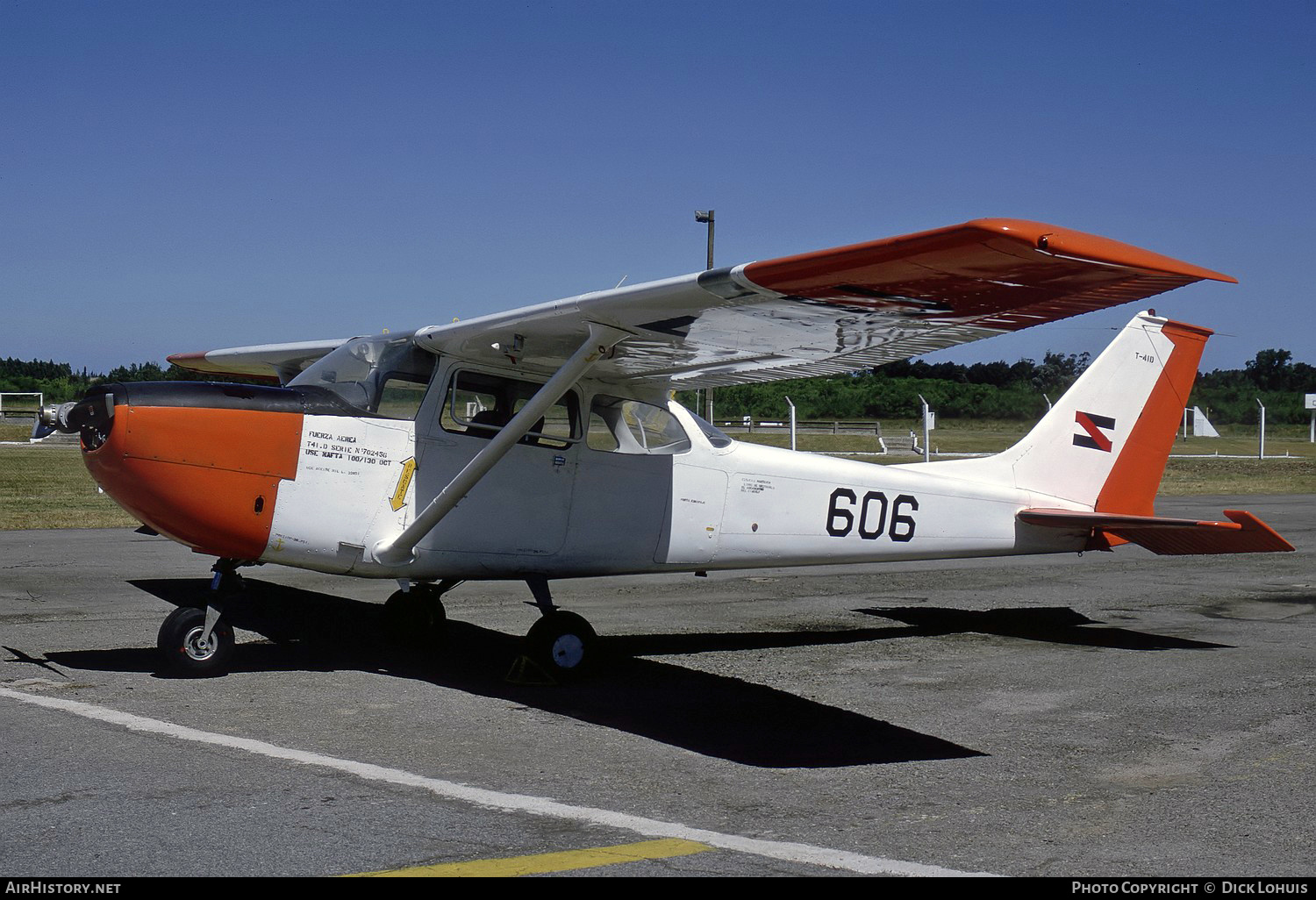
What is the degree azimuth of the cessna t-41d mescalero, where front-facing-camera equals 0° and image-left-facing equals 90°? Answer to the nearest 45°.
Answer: approximately 45°
